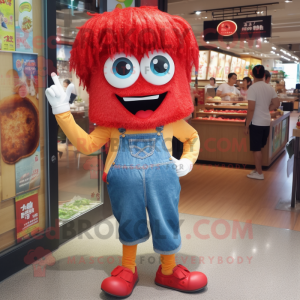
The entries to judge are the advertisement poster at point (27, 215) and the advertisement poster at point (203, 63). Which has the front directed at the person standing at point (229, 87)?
the advertisement poster at point (203, 63)

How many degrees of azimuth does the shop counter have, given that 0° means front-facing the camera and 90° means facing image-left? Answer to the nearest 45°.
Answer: approximately 0°

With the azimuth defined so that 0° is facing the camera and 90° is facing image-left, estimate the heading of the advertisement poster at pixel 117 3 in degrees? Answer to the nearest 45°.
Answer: approximately 0°

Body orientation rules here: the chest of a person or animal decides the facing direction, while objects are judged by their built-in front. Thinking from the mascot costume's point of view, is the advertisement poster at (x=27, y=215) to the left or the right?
on its right

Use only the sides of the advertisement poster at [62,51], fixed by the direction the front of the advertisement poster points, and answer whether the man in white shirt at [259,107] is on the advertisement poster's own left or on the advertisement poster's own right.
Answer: on the advertisement poster's own left

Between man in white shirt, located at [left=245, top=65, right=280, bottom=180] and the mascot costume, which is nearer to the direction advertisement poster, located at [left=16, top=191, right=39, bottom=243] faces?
the mascot costume

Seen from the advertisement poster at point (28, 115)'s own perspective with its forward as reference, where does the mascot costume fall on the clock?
The mascot costume is roughly at 12 o'clock from the advertisement poster.
